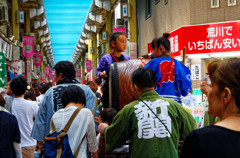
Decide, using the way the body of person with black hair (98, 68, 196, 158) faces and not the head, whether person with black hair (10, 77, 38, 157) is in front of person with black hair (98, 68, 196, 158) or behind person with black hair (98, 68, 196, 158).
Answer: in front

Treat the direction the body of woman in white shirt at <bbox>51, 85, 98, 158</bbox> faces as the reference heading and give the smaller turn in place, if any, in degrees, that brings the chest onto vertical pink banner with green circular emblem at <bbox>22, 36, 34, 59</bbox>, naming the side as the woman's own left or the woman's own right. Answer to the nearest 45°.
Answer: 0° — they already face it

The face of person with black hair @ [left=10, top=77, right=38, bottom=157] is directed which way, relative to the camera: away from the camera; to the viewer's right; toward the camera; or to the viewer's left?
away from the camera

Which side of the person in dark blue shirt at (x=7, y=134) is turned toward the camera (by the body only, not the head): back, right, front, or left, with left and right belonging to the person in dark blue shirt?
back

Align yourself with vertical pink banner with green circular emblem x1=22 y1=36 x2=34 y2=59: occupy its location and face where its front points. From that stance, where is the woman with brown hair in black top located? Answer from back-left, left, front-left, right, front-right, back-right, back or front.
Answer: front

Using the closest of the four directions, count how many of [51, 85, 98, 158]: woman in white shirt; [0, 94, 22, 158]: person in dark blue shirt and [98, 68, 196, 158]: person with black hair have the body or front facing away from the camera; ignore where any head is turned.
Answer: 3

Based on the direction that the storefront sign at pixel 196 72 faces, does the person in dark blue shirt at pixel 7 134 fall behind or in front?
in front

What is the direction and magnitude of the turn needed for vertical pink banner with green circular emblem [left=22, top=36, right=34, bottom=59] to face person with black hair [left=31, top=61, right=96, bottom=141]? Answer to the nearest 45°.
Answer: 0° — it already faces them

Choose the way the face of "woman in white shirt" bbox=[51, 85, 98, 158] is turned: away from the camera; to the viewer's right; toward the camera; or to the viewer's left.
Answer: away from the camera

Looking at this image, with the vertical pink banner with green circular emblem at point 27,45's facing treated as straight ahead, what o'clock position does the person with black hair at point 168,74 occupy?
The person with black hair is roughly at 12 o'clock from the vertical pink banner with green circular emblem.

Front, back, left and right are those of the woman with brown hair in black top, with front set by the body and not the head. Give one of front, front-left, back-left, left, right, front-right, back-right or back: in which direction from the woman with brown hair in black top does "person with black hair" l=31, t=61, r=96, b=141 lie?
front

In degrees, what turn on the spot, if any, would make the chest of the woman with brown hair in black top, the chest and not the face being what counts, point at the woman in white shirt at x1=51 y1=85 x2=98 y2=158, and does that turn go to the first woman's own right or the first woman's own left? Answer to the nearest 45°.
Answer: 0° — they already face them

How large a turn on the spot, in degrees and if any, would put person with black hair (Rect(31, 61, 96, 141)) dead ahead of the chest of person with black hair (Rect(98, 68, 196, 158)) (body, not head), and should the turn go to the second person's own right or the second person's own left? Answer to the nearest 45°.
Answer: approximately 45° to the second person's own left
